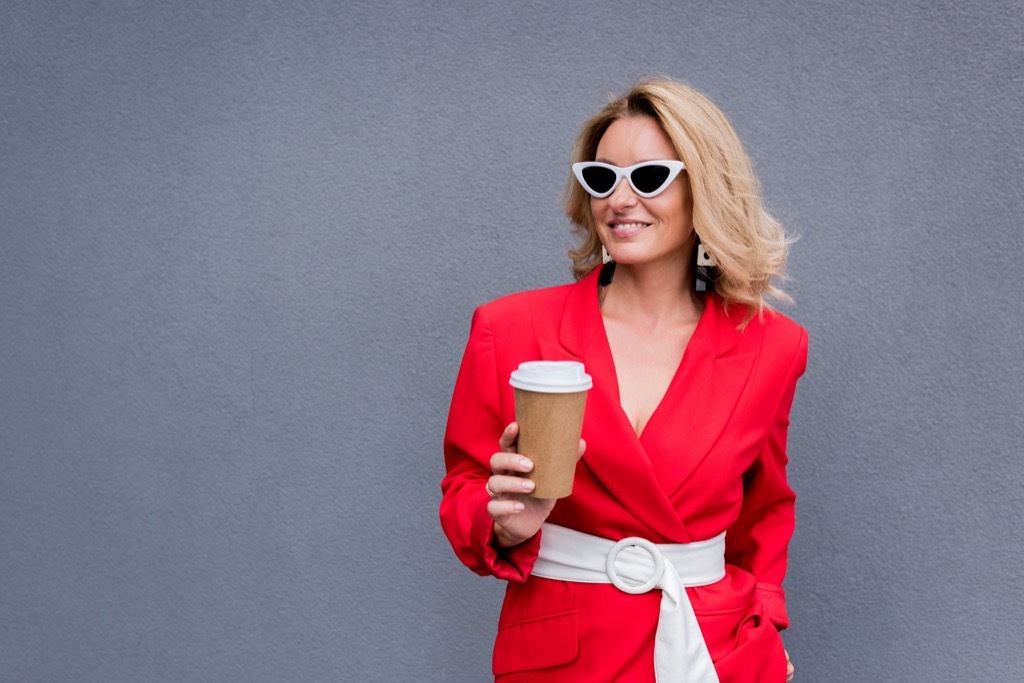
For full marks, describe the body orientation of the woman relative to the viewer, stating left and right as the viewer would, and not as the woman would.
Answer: facing the viewer
